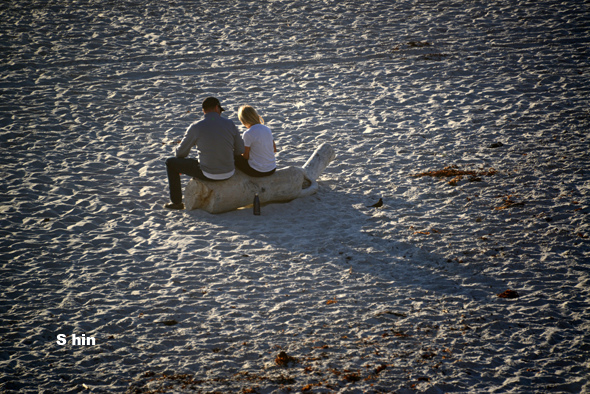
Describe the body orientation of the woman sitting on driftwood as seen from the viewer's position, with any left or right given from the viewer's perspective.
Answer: facing away from the viewer and to the left of the viewer

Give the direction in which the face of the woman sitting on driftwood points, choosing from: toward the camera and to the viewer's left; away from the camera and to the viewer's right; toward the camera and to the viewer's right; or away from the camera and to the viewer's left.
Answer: away from the camera and to the viewer's left
